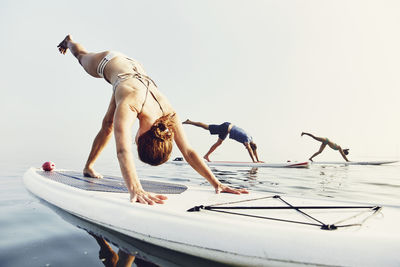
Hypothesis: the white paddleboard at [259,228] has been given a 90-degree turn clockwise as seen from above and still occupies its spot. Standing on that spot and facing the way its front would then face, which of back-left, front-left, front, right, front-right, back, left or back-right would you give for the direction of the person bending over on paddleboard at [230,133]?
back-right

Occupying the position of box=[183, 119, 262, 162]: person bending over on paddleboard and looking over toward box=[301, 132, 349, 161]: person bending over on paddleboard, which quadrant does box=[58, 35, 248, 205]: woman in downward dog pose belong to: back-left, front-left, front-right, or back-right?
back-right

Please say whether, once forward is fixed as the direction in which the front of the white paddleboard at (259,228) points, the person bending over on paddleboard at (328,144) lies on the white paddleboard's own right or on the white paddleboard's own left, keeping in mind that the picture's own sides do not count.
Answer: on the white paddleboard's own left

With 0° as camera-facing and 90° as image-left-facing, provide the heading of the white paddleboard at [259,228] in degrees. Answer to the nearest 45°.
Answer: approximately 315°
